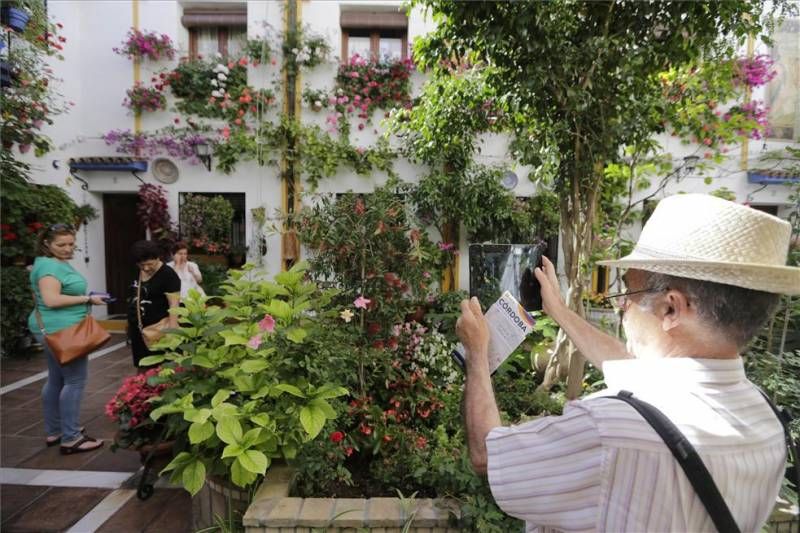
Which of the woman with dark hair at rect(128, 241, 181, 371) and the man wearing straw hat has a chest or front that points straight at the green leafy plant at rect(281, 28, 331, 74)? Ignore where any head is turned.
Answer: the man wearing straw hat

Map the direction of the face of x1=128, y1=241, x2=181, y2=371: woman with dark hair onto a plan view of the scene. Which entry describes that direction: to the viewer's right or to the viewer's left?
to the viewer's left

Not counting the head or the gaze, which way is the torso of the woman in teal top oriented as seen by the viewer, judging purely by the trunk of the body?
to the viewer's right

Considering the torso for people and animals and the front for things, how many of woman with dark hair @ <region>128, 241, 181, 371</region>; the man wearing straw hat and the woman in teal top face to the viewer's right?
1

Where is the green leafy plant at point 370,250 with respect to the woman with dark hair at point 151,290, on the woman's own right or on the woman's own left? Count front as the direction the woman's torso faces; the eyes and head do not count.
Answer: on the woman's own left

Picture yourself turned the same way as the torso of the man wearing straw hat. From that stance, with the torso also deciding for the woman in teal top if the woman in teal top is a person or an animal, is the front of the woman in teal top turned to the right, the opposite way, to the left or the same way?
to the right

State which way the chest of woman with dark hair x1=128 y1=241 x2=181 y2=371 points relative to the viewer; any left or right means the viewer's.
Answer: facing the viewer and to the left of the viewer

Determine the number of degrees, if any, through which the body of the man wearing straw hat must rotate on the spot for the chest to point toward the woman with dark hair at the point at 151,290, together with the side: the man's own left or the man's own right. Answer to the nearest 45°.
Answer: approximately 45° to the man's own left

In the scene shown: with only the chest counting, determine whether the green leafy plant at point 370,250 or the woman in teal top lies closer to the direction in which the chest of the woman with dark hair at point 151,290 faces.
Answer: the woman in teal top

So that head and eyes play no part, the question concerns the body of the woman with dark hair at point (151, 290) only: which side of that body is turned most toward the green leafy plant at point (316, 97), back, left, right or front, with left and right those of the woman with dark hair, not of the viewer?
back

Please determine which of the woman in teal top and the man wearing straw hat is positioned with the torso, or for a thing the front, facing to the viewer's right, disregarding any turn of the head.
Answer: the woman in teal top

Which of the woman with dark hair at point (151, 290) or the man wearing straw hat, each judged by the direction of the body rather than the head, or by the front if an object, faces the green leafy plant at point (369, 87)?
the man wearing straw hat

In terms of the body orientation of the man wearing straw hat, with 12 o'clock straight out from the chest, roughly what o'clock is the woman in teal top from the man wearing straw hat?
The woman in teal top is roughly at 11 o'clock from the man wearing straw hat.

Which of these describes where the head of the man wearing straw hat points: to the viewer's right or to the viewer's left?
to the viewer's left

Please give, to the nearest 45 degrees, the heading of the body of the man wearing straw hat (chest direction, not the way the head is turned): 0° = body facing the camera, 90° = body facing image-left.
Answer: approximately 135°

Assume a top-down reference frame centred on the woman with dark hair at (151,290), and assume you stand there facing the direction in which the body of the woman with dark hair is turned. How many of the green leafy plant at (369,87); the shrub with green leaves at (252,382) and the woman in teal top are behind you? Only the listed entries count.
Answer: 1

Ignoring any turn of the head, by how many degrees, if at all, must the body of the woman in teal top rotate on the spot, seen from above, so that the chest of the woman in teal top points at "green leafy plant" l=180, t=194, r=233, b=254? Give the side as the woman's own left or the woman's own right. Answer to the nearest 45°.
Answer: approximately 45° to the woman's own left
